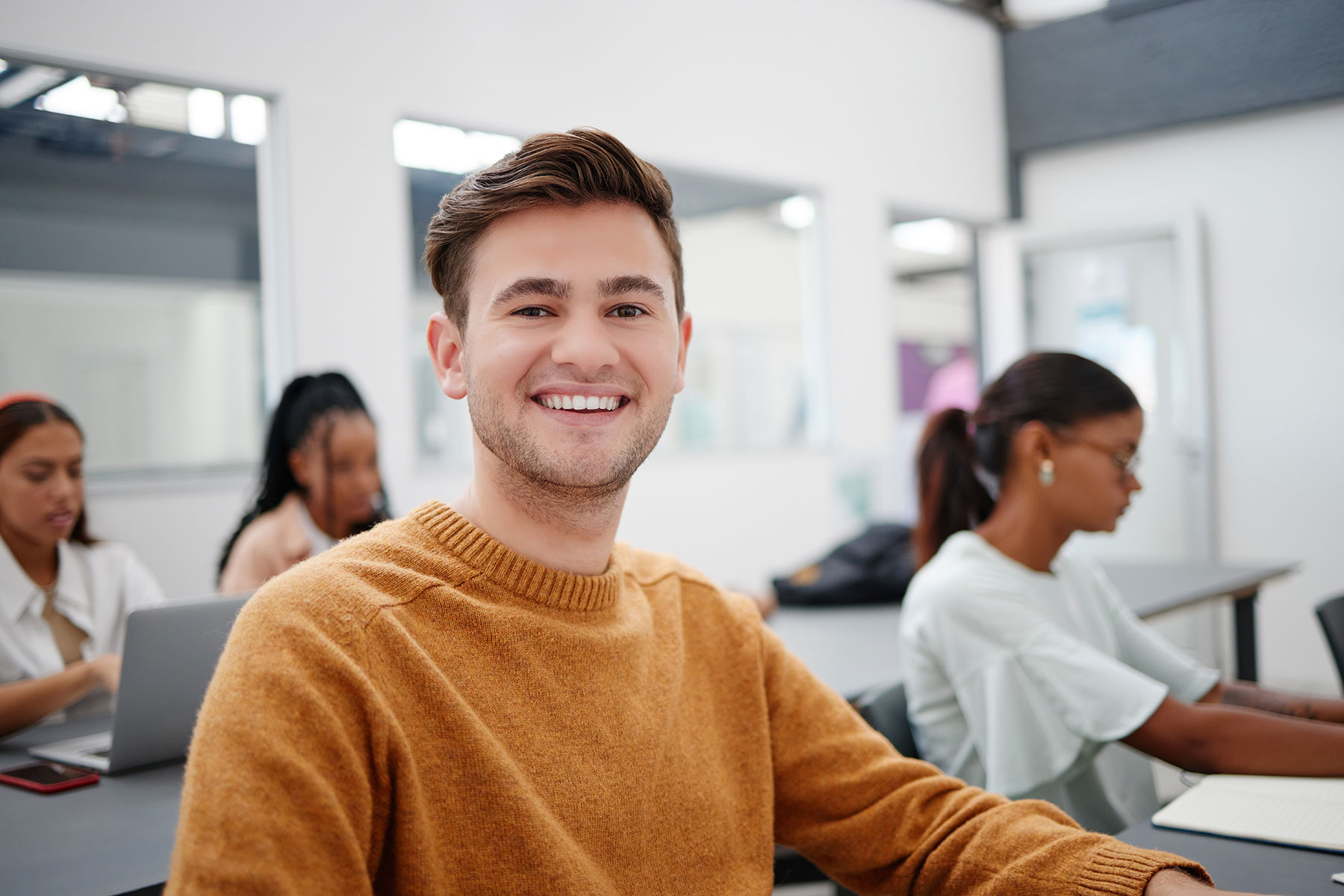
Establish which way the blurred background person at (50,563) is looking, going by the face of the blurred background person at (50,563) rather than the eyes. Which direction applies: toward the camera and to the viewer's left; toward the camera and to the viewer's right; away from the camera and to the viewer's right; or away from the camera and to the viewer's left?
toward the camera and to the viewer's right

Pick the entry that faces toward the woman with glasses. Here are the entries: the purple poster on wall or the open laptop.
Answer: the purple poster on wall

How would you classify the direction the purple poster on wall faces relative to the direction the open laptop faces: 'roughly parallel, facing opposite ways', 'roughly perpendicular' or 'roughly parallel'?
roughly perpendicular

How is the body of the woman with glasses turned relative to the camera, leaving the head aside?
to the viewer's right

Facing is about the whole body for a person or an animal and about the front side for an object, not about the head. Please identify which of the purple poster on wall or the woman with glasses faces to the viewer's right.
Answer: the woman with glasses

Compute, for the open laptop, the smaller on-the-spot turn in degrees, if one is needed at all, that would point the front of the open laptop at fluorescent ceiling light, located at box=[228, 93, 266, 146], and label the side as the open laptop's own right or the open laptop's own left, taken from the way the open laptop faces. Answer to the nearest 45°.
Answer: approximately 45° to the open laptop's own right

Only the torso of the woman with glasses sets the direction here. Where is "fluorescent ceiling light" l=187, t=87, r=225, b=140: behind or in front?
behind

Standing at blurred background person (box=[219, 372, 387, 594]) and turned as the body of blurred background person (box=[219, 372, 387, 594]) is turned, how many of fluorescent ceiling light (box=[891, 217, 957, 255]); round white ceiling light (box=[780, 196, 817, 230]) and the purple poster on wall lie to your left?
3

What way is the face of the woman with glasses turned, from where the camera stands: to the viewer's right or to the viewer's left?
to the viewer's right

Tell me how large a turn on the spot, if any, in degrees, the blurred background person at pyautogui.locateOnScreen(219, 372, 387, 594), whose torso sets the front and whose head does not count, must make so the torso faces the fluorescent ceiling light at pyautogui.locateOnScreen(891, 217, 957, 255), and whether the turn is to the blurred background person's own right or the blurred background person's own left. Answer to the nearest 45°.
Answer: approximately 90° to the blurred background person's own left

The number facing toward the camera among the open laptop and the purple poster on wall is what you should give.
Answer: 1

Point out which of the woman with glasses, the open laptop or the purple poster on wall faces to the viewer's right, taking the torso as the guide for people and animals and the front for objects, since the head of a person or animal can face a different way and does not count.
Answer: the woman with glasses

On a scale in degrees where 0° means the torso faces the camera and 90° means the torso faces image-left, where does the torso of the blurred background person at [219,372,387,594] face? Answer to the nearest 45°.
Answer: approximately 315°

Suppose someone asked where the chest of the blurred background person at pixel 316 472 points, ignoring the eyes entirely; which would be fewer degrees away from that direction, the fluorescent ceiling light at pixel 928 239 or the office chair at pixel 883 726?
the office chair
